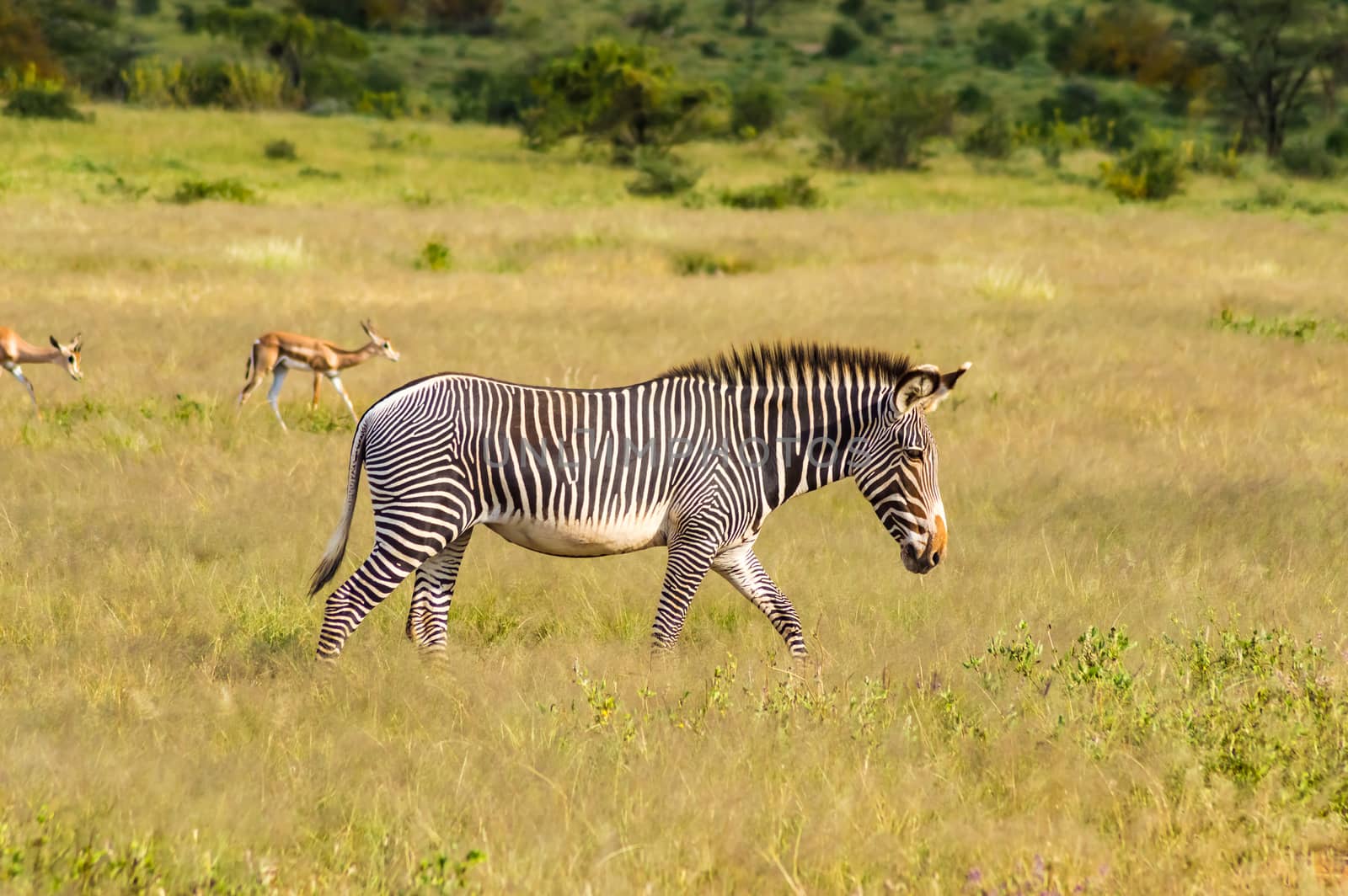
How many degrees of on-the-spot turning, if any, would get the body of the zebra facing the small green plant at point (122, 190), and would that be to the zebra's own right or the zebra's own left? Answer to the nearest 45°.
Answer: approximately 135° to the zebra's own left

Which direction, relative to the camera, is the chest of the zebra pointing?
to the viewer's right

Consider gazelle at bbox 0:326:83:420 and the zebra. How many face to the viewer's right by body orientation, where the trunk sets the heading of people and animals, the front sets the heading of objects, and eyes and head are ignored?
2

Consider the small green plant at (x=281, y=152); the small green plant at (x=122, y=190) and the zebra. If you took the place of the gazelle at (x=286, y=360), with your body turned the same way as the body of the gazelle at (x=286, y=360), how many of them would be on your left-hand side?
2

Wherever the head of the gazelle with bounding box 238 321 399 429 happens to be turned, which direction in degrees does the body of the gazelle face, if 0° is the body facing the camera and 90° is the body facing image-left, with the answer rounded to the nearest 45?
approximately 270°

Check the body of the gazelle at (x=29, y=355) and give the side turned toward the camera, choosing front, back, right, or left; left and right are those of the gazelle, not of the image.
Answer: right

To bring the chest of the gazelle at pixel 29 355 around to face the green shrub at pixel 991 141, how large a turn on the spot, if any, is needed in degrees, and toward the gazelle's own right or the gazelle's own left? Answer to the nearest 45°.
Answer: approximately 45° to the gazelle's own left

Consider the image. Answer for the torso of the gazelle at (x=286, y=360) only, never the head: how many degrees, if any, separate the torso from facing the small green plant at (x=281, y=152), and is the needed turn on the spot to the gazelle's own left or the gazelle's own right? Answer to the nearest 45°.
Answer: approximately 90° to the gazelle's own left

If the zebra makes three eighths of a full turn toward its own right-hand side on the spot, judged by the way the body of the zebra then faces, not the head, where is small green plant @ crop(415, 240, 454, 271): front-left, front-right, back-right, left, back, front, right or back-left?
back-right

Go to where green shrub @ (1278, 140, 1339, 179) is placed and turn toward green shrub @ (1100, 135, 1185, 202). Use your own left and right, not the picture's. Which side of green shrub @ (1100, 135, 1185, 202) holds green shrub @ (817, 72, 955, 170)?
right

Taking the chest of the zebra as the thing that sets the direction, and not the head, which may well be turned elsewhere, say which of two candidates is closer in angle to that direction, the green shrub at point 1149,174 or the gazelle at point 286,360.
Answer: the green shrub

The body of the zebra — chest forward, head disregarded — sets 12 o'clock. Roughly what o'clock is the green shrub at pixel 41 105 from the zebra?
The green shrub is roughly at 8 o'clock from the zebra.

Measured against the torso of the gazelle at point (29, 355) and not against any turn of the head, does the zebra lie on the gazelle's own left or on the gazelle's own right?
on the gazelle's own right
